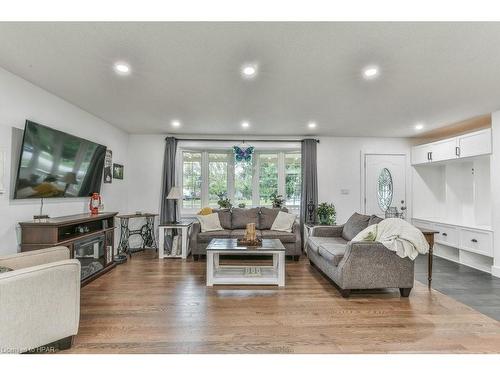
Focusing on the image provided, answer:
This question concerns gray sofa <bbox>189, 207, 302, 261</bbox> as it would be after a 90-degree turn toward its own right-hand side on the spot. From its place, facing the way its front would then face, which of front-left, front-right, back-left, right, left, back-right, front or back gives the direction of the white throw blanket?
back-left

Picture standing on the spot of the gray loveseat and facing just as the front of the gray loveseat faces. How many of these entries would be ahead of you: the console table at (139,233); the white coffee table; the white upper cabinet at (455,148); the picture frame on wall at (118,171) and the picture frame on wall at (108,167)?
4

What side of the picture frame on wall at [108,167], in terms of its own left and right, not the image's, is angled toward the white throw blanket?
front

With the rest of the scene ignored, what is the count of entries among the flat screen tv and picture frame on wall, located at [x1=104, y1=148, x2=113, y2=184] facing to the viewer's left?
0

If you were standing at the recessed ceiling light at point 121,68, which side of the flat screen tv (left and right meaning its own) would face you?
front

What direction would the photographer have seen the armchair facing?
facing away from the viewer and to the right of the viewer

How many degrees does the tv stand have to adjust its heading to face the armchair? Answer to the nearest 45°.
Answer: approximately 45° to its right

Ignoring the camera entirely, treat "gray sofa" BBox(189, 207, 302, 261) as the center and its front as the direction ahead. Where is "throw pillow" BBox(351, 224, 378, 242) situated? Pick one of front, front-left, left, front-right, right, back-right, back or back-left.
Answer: front-left

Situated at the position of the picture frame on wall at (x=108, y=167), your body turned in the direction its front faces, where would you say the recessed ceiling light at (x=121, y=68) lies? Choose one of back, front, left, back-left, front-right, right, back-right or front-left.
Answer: front-right

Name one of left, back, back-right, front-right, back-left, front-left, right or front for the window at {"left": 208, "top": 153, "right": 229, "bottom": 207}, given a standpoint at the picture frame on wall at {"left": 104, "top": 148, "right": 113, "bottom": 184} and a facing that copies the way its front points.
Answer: front-left

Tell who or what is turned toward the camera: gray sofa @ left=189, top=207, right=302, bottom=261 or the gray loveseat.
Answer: the gray sofa

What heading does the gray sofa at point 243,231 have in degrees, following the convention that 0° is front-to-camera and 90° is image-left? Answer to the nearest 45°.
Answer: approximately 0°

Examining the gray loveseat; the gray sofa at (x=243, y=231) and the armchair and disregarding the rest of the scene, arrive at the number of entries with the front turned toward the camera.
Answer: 1

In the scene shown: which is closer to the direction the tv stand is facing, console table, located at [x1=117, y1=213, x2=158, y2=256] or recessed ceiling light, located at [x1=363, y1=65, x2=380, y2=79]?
the recessed ceiling light

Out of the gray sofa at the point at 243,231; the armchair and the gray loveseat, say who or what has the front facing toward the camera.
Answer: the gray sofa

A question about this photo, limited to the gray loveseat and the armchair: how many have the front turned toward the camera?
0

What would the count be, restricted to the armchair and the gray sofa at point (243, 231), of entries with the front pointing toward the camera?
1

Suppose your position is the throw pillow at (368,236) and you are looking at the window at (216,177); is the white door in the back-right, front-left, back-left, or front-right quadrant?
front-right

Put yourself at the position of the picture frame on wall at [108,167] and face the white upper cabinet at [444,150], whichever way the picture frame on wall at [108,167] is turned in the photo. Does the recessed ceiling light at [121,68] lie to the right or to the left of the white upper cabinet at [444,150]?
right

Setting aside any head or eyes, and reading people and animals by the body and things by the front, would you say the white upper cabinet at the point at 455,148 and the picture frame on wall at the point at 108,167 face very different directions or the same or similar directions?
very different directions
